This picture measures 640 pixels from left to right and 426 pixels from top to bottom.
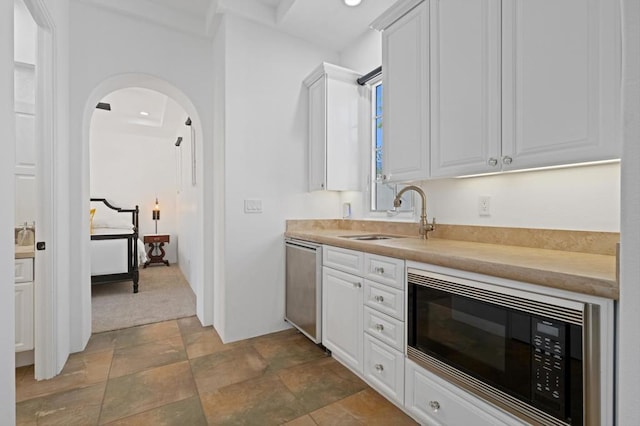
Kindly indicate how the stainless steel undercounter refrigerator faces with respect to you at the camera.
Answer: facing the viewer and to the left of the viewer

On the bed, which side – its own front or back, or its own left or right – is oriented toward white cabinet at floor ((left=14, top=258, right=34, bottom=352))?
front

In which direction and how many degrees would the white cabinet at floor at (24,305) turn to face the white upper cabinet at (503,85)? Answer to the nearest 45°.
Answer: approximately 45° to its left

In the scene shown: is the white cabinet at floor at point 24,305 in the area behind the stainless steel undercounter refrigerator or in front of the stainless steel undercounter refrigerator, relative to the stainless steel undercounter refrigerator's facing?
in front

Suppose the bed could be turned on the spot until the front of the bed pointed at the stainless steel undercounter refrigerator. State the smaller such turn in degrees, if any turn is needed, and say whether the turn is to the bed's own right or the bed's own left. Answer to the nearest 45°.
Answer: approximately 45° to the bed's own left

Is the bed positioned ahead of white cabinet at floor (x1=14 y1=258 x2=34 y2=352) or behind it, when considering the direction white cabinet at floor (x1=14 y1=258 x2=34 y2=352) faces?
behind

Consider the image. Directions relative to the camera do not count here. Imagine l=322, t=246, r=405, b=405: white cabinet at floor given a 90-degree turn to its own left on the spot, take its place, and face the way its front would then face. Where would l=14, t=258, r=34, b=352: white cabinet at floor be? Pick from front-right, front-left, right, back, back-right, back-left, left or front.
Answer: back-right

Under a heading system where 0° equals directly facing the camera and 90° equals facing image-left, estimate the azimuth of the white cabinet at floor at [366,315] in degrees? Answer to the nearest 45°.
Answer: approximately 45°

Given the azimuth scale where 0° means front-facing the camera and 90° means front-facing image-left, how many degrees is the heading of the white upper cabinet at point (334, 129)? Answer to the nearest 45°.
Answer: approximately 45°
